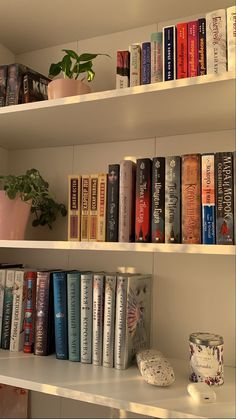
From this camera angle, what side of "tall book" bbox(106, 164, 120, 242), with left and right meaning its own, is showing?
right

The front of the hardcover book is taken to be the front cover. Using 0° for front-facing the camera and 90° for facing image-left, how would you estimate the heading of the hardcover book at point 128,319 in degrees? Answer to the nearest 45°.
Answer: approximately 315°

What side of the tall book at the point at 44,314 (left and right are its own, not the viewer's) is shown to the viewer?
right

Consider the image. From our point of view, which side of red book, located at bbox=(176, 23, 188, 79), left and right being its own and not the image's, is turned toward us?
right

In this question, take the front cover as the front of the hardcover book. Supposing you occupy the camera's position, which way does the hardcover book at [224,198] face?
facing to the right of the viewer

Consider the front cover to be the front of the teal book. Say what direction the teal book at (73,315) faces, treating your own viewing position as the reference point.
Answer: facing to the right of the viewer

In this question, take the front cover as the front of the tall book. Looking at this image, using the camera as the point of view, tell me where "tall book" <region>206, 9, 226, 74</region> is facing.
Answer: facing to the right of the viewer
